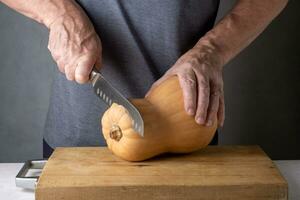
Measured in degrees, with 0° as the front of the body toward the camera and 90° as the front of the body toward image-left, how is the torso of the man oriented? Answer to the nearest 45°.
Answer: approximately 0°
